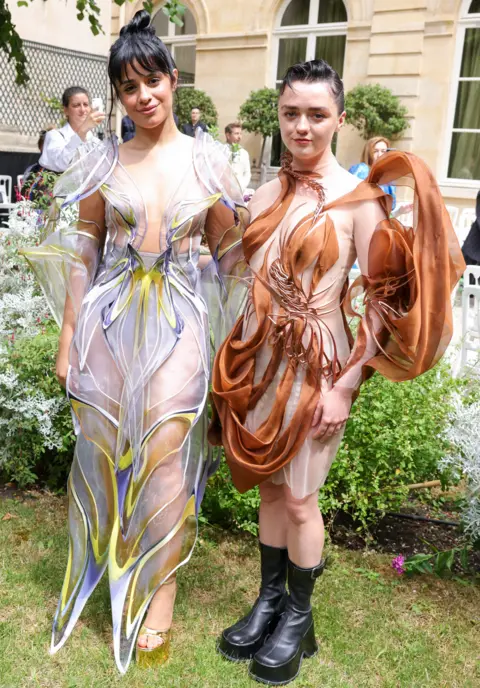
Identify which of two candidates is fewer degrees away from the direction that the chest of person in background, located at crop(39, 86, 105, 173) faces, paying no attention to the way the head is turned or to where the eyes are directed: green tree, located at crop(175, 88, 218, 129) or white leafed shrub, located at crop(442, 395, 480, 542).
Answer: the white leafed shrub

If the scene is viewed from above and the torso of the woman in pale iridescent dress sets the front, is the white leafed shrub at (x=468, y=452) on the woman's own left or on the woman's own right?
on the woman's own left

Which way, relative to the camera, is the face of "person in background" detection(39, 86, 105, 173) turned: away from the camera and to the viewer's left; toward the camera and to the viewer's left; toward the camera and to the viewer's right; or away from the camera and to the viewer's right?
toward the camera and to the viewer's right

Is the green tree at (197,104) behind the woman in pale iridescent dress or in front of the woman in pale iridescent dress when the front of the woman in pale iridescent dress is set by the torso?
behind

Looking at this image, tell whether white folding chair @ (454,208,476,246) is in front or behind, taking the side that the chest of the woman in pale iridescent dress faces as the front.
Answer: behind

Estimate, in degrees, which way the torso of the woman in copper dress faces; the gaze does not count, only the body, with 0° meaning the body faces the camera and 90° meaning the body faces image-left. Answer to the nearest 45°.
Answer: approximately 45°

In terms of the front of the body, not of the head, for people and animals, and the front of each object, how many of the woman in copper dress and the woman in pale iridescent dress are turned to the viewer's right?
0

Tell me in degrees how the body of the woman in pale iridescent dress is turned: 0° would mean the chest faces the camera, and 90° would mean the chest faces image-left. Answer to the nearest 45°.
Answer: approximately 0°

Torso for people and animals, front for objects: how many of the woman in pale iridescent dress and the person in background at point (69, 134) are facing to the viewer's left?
0

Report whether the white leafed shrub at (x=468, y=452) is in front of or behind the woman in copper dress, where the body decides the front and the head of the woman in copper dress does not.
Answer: behind

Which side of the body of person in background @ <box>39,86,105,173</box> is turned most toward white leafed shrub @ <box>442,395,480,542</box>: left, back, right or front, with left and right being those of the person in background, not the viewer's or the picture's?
front

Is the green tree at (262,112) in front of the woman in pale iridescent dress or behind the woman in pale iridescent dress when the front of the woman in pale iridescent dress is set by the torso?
behind

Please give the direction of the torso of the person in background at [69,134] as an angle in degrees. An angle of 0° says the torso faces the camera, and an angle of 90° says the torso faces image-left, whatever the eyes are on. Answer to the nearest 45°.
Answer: approximately 315°

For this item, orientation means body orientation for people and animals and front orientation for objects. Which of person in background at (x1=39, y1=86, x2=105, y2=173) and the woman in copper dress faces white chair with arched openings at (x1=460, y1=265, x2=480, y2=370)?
the person in background
